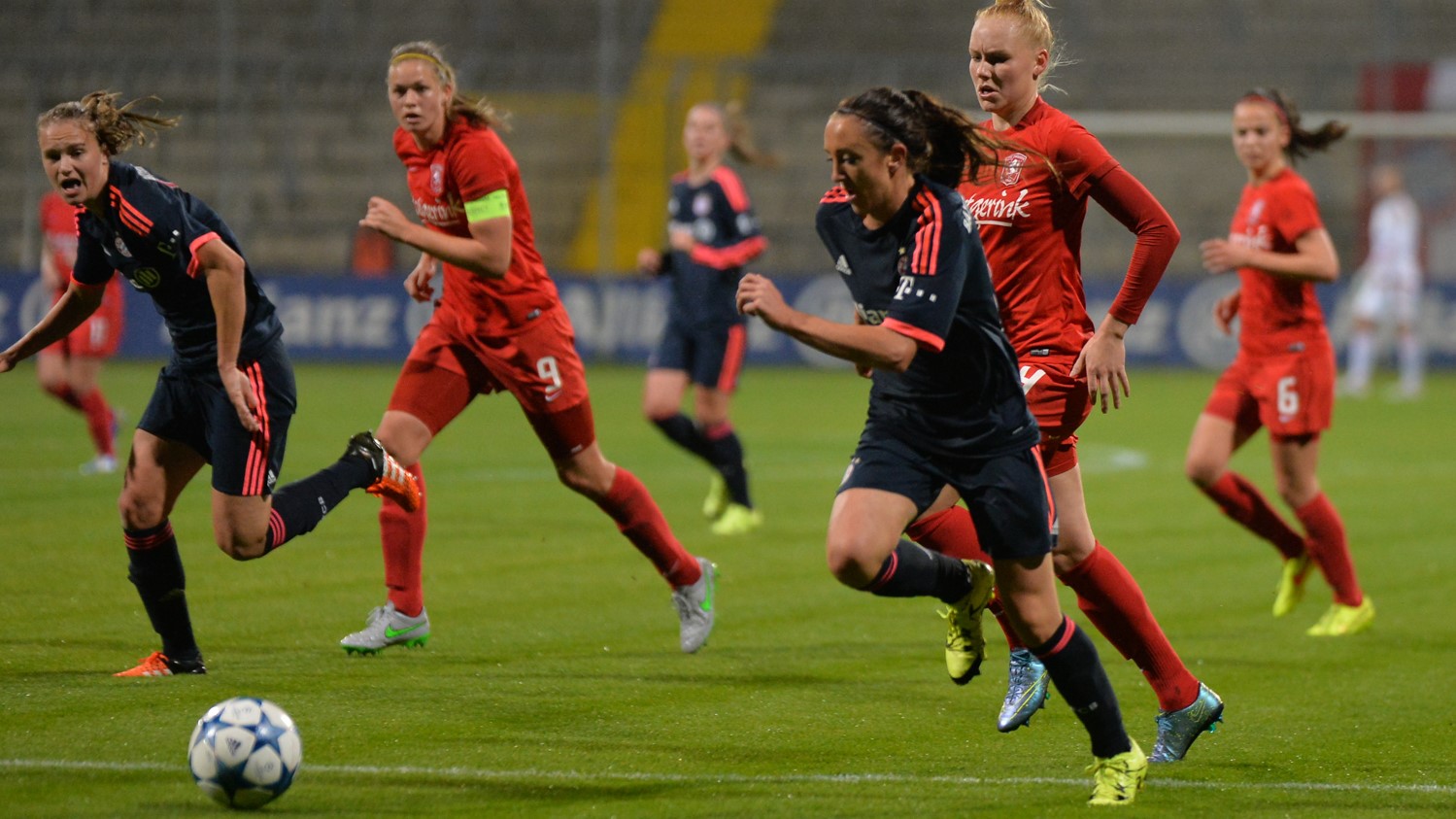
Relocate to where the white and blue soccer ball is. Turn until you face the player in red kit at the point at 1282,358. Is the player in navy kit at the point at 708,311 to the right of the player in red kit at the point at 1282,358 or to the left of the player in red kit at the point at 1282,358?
left

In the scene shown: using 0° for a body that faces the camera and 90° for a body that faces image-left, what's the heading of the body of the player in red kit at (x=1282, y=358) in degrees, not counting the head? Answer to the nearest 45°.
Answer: approximately 45°

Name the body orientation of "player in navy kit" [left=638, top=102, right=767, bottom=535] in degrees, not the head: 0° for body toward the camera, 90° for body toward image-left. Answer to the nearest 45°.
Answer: approximately 45°

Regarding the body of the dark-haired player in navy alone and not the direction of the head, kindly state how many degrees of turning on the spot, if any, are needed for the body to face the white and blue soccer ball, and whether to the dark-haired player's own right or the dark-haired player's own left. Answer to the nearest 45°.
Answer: approximately 45° to the dark-haired player's own right

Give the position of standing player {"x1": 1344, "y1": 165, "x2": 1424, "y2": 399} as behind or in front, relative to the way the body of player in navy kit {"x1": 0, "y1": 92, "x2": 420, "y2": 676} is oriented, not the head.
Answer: behind

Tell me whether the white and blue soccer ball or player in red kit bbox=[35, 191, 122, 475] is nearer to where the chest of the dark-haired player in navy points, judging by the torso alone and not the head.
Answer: the white and blue soccer ball

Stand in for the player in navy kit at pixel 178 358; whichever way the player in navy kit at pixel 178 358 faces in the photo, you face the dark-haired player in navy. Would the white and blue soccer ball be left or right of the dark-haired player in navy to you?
right

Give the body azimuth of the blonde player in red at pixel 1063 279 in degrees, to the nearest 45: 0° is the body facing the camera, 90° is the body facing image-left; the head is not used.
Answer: approximately 45°
